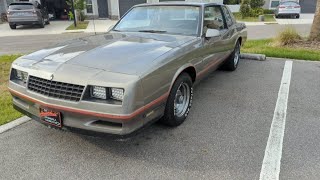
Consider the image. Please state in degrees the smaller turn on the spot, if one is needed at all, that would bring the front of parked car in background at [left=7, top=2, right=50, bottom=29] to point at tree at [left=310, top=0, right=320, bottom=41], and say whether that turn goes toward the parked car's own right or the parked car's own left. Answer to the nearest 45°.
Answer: approximately 90° to the parked car's own right

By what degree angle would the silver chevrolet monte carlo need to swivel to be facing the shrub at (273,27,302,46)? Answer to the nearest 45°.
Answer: approximately 180°

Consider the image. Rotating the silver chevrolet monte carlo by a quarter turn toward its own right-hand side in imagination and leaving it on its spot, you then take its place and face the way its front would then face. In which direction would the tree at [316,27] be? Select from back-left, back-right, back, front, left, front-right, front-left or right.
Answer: right
